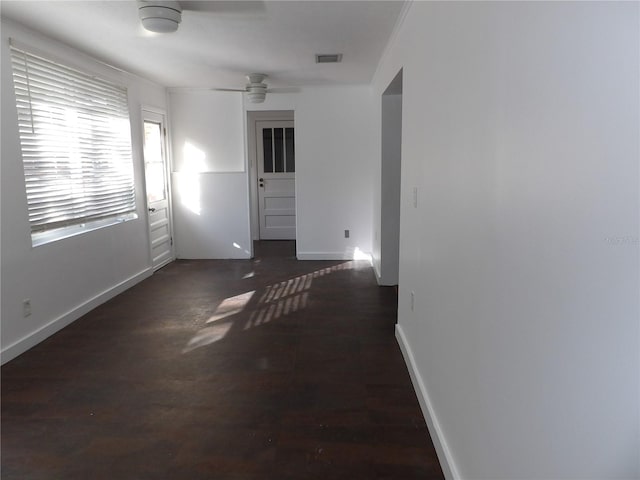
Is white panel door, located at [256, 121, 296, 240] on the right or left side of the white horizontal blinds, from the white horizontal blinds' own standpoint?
on its left

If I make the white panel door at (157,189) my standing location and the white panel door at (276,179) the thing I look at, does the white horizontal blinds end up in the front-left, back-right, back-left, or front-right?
back-right

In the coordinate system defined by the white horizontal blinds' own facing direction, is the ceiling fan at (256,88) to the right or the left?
on its left

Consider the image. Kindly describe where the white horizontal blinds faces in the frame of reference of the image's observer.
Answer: facing the viewer and to the right of the viewer

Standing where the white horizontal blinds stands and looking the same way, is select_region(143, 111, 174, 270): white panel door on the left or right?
on its left

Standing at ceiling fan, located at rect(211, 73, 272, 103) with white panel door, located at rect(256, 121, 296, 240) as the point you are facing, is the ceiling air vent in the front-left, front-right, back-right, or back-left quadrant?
back-right
